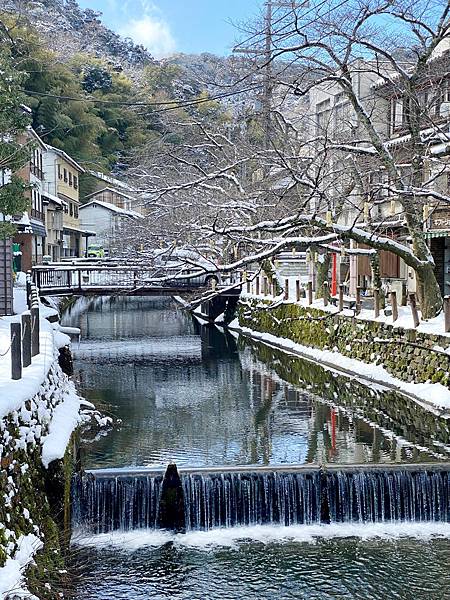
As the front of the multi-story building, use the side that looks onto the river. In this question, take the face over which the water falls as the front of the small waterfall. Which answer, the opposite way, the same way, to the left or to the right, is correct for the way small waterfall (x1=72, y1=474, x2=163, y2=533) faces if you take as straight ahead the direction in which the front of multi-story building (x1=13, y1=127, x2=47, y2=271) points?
to the right

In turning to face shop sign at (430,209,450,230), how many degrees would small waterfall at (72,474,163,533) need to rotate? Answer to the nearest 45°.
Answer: approximately 135° to its left

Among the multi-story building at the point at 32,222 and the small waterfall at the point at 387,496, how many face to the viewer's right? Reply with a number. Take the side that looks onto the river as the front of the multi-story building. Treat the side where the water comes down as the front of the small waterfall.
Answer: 1

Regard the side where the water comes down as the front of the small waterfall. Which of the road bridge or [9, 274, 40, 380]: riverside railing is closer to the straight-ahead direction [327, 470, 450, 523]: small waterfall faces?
the riverside railing

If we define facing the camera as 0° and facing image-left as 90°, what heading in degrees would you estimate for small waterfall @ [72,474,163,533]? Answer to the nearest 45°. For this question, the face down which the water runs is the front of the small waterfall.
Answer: approximately 0°

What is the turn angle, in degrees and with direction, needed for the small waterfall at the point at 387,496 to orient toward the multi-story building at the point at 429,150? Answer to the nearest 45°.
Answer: approximately 180°

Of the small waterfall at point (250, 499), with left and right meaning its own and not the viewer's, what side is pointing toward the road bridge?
back

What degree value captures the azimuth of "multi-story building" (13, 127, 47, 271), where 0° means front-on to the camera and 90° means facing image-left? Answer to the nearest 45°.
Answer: approximately 270°

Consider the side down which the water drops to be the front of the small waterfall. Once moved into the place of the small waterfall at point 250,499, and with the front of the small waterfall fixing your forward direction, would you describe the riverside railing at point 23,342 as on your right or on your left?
on your right

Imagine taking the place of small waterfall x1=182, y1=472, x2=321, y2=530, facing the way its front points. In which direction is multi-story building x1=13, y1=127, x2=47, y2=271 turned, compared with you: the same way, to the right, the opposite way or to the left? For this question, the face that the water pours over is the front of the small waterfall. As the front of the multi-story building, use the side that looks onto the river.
to the left

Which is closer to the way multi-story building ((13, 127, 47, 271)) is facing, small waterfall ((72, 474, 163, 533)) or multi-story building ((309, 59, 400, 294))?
the multi-story building

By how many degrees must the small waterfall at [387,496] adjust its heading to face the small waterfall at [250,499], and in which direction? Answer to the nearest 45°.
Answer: approximately 90° to its right

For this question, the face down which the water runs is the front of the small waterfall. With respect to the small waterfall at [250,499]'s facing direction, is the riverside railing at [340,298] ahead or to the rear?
to the rear

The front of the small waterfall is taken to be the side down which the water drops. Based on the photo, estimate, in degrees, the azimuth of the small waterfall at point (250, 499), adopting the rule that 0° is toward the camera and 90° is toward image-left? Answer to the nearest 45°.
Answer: approximately 0°
